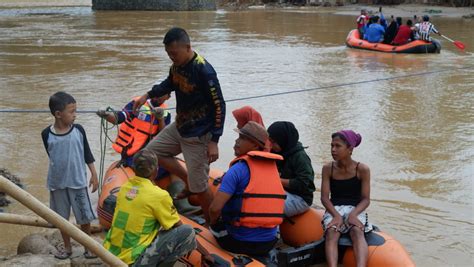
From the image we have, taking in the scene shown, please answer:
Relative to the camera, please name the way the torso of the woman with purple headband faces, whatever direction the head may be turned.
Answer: toward the camera

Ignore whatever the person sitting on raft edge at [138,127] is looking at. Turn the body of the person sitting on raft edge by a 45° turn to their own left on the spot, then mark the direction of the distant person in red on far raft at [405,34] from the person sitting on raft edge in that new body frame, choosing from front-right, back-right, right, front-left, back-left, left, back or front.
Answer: back-left

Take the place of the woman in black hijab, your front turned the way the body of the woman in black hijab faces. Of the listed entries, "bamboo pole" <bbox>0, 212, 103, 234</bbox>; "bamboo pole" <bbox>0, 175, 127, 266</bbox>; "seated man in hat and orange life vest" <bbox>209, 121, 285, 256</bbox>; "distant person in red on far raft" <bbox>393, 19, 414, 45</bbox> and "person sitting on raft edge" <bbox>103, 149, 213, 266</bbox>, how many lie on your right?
1

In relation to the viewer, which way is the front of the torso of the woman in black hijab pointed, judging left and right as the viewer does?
facing to the left of the viewer

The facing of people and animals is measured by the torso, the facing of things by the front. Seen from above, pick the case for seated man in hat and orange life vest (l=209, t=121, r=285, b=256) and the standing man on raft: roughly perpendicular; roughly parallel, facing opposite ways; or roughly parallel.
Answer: roughly perpendicular

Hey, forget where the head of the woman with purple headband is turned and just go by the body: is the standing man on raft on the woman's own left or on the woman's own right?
on the woman's own right

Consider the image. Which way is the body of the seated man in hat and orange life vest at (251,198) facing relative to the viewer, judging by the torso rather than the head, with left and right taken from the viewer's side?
facing away from the viewer and to the left of the viewer

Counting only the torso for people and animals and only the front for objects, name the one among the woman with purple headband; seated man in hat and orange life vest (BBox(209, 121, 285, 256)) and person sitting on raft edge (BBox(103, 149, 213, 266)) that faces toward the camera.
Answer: the woman with purple headband

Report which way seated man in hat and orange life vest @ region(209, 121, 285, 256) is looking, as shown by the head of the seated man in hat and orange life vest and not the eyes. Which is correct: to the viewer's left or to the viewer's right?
to the viewer's left

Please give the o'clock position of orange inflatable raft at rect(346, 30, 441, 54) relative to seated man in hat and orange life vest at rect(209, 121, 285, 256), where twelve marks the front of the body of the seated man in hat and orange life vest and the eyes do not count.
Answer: The orange inflatable raft is roughly at 2 o'clock from the seated man in hat and orange life vest.
